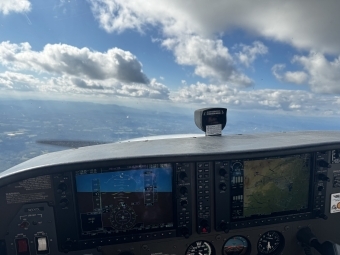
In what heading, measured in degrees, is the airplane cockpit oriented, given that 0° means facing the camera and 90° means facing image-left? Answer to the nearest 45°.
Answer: approximately 180°
